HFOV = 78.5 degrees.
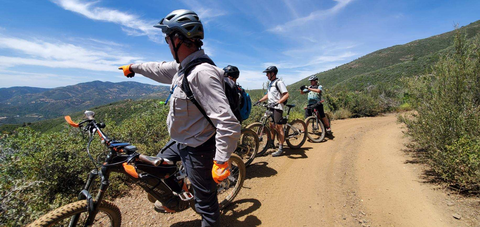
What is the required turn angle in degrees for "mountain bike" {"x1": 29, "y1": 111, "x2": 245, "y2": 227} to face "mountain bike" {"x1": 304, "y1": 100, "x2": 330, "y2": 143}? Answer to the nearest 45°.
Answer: approximately 180°

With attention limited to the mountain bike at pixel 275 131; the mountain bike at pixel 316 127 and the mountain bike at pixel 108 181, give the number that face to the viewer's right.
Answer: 0

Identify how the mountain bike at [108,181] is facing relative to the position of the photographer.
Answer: facing the viewer and to the left of the viewer

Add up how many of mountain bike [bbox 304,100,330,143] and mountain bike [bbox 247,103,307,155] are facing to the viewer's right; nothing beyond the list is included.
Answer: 0

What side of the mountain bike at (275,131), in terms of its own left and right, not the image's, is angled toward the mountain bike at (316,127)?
back

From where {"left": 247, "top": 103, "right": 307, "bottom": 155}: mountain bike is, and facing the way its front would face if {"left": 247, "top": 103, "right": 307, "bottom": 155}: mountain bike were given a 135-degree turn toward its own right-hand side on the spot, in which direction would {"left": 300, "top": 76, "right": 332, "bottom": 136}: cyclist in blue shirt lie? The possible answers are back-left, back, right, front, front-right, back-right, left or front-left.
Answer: front-right

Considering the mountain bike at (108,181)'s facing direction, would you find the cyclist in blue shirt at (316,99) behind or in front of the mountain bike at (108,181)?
behind

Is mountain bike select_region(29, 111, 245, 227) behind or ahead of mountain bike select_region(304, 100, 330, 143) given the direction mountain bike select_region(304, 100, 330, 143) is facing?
ahead

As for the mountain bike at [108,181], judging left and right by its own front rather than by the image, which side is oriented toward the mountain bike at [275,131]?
back

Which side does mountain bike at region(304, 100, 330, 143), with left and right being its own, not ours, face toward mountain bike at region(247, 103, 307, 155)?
front

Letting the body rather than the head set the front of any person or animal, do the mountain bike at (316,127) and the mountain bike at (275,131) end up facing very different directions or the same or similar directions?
same or similar directions

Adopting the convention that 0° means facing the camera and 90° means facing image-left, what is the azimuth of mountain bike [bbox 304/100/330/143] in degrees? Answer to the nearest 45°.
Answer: approximately 45°
